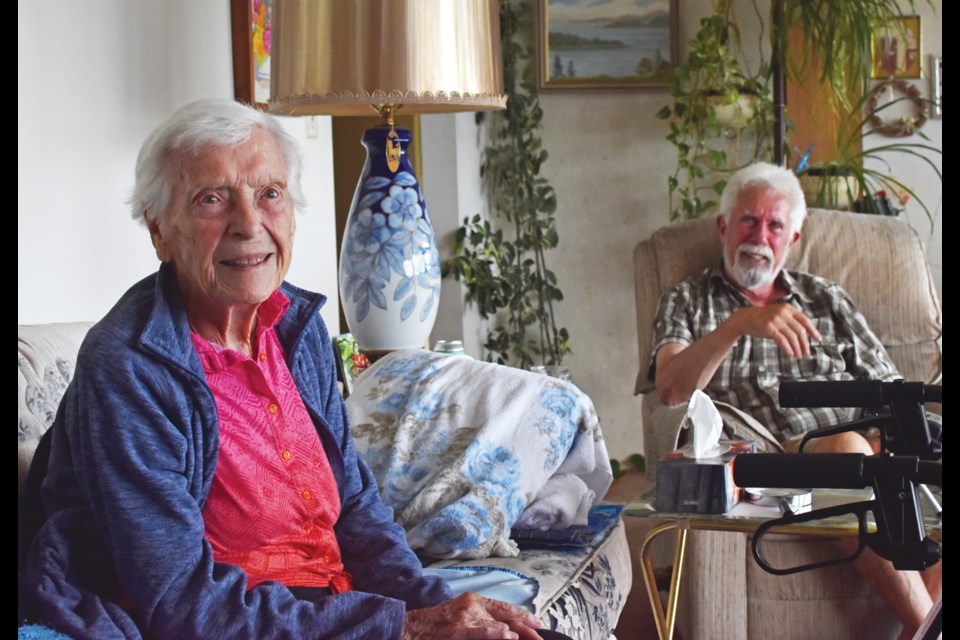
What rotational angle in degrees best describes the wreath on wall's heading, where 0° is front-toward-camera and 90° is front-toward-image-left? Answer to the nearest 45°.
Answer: approximately 0°

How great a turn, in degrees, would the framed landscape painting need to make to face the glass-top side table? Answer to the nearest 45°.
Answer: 0° — it already faces it

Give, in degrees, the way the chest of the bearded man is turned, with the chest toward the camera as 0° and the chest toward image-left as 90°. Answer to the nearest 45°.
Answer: approximately 0°

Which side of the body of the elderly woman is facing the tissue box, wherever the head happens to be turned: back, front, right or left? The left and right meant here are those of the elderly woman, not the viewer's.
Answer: left

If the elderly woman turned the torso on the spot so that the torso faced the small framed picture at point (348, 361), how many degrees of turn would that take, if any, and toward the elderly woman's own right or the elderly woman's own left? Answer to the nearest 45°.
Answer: approximately 135° to the elderly woman's own left

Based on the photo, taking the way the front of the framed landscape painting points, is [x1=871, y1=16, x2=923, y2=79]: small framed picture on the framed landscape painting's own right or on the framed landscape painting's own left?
on the framed landscape painting's own left
